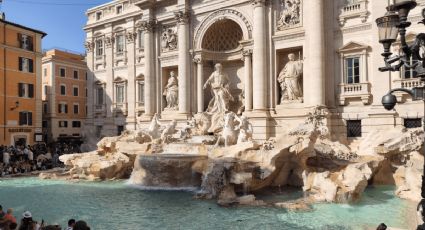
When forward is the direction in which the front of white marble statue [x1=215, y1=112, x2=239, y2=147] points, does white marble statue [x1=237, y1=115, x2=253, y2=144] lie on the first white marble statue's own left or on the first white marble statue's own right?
on the first white marble statue's own left

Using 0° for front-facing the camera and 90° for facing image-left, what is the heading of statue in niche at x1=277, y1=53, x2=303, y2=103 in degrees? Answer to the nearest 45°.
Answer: approximately 45°

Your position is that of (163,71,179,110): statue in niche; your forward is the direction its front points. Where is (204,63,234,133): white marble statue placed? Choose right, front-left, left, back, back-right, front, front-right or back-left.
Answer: left

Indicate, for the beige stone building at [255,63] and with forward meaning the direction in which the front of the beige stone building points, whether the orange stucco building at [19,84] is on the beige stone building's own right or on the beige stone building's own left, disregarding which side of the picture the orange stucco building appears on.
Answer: on the beige stone building's own right

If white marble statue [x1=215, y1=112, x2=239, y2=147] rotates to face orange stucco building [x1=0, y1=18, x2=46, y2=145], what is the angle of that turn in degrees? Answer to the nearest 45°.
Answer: approximately 90° to its right

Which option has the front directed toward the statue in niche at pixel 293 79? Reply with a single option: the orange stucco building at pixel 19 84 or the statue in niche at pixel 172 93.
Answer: the orange stucco building

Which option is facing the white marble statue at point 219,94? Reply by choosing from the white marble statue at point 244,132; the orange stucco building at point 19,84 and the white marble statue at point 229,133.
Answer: the orange stucco building

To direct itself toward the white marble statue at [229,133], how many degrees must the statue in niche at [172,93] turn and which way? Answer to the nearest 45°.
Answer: approximately 45° to its left

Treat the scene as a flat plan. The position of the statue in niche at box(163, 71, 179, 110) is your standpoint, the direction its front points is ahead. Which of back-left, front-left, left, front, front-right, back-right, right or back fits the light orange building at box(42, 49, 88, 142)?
right

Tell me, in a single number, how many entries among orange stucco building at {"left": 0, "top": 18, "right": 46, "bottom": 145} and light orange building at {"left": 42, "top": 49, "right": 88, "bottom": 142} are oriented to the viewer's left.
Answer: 0

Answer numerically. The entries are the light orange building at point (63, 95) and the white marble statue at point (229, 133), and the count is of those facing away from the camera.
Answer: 0

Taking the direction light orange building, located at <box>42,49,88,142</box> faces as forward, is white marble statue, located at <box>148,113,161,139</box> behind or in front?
in front

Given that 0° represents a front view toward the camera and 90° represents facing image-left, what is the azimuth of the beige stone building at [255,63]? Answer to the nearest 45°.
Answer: approximately 45°

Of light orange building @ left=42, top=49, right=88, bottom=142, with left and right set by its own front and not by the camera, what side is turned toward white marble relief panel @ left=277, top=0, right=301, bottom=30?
front
